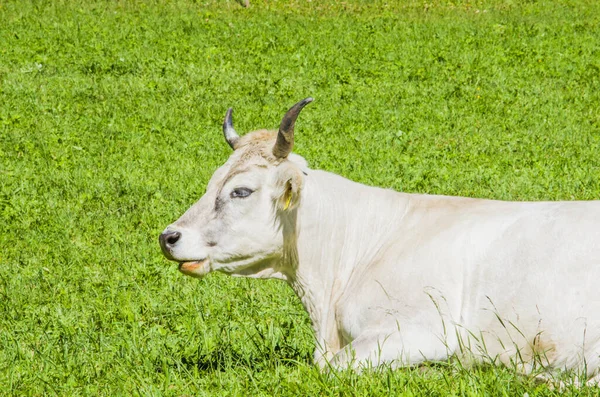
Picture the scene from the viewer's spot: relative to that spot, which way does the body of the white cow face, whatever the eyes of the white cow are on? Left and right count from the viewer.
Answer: facing to the left of the viewer
